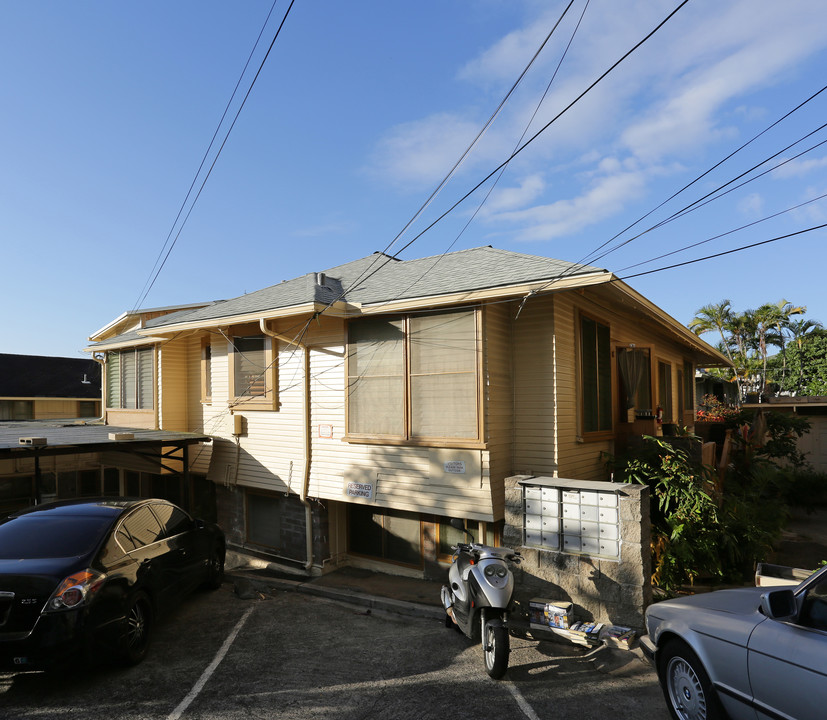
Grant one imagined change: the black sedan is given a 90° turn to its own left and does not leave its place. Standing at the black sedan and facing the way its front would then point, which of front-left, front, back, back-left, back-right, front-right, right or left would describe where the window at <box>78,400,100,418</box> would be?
front-right

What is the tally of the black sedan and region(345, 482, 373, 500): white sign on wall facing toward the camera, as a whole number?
1

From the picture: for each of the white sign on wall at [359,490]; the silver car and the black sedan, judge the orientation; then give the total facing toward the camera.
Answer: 1

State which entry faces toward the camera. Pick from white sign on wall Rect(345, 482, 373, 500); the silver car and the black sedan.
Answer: the white sign on wall

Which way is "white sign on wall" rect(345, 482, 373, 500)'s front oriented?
toward the camera

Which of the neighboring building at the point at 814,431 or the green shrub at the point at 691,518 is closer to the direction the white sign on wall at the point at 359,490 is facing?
the green shrub

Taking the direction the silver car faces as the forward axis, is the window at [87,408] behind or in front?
in front

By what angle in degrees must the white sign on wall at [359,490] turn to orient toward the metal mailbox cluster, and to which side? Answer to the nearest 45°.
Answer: approximately 45° to its left

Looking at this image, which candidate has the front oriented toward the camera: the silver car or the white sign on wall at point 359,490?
the white sign on wall

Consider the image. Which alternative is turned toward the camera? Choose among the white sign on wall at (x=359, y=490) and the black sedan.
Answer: the white sign on wall

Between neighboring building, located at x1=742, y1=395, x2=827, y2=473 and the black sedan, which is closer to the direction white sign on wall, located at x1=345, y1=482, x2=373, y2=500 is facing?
the black sedan

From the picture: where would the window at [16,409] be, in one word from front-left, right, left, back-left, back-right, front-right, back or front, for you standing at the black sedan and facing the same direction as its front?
front-left

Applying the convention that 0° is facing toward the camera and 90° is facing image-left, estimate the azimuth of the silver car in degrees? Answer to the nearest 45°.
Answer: approximately 135°

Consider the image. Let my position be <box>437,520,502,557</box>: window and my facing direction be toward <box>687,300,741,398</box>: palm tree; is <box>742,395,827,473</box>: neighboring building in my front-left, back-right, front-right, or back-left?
front-right

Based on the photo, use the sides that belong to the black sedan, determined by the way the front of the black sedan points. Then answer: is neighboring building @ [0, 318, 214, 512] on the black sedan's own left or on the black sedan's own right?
on the black sedan's own left

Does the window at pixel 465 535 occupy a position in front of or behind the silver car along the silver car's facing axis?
in front

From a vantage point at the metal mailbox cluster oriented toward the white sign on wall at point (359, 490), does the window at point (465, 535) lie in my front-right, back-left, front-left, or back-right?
front-right

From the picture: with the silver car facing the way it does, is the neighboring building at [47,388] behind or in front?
in front
